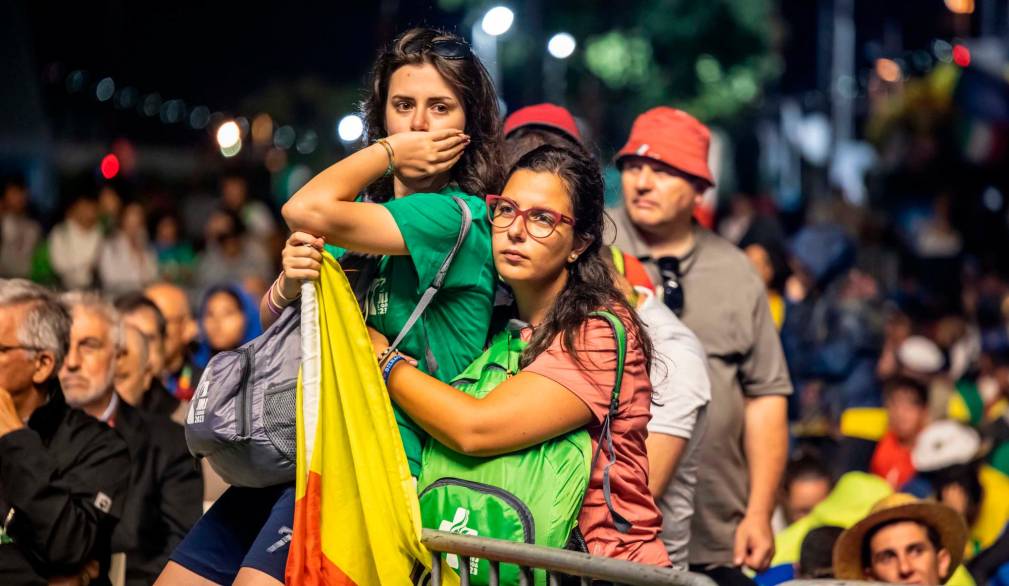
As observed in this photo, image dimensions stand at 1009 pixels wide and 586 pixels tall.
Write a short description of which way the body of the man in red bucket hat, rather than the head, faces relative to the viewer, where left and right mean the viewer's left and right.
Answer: facing the viewer and to the left of the viewer

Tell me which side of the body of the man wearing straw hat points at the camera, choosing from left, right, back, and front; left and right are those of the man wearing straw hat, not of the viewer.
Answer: front

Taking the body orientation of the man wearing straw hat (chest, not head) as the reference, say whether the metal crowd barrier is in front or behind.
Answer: in front

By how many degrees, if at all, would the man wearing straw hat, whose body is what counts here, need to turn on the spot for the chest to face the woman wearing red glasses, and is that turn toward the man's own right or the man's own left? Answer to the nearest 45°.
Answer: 0° — they already face them

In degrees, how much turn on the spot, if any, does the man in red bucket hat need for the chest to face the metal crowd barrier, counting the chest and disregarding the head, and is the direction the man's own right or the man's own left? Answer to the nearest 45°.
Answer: approximately 45° to the man's own left
